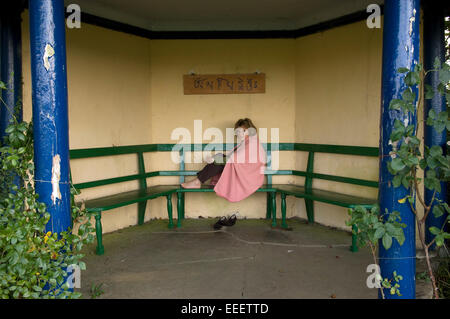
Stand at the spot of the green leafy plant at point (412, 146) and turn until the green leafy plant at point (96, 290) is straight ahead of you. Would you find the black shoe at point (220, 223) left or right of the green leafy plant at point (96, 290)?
right

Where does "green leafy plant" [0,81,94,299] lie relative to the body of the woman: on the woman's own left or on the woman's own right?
on the woman's own left

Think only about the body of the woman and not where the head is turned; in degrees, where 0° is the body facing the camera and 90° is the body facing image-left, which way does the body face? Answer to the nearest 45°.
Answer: approximately 90°

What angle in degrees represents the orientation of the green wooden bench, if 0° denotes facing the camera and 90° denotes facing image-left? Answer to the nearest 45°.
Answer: approximately 0°

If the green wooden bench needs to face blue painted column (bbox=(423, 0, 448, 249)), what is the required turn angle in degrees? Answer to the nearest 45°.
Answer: approximately 45° to its left

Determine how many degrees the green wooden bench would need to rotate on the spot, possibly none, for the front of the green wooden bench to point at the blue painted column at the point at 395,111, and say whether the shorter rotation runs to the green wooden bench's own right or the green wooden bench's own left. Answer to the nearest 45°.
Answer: approximately 45° to the green wooden bench's own left

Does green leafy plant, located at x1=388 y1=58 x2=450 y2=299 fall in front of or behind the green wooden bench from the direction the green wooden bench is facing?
in front

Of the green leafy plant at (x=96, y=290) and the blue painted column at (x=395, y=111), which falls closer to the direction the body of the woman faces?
the green leafy plant
